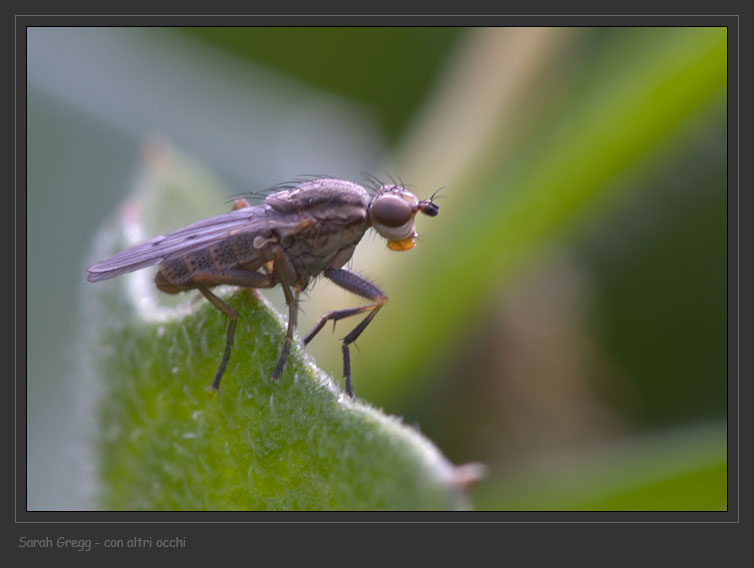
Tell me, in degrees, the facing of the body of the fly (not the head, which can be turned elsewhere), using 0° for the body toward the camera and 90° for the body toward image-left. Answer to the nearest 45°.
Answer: approximately 270°
